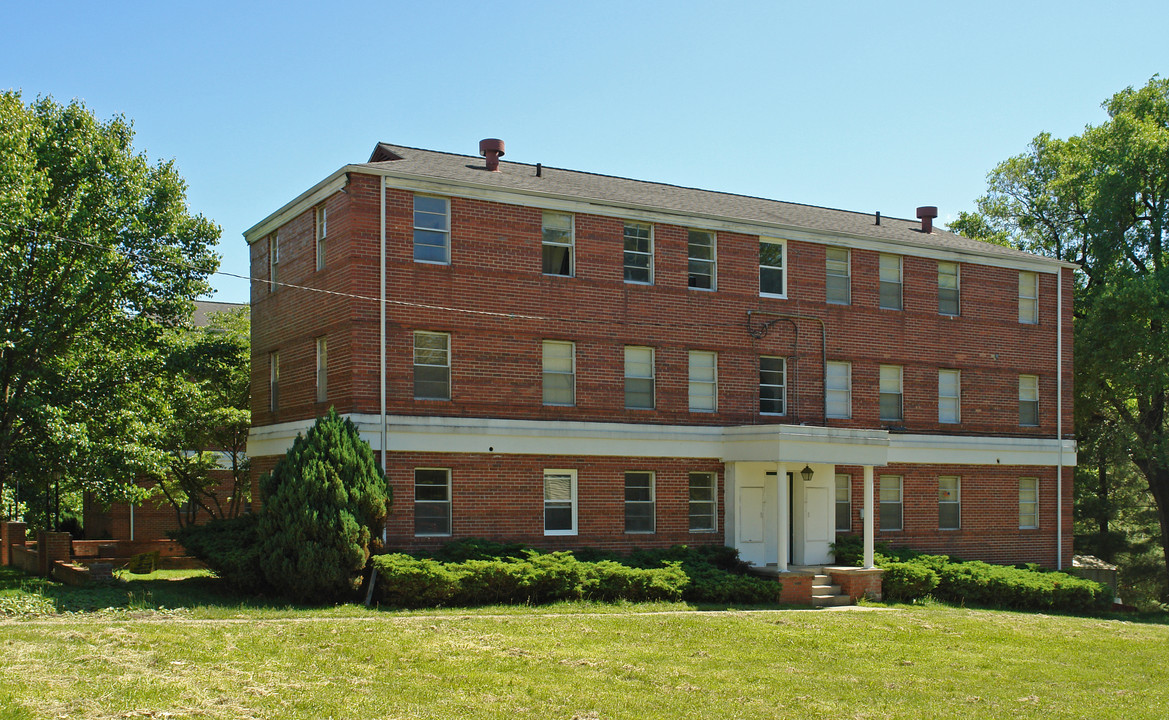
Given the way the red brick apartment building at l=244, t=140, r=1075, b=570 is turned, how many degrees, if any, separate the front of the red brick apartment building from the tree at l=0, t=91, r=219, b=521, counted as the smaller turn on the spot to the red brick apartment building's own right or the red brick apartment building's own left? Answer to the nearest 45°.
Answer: approximately 135° to the red brick apartment building's own right

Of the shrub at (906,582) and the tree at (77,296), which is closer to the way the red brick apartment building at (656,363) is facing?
the shrub

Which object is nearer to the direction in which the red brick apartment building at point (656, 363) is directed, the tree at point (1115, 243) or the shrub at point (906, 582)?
the shrub

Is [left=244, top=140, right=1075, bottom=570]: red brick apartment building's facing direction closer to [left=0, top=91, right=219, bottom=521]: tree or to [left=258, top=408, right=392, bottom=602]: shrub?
the shrub

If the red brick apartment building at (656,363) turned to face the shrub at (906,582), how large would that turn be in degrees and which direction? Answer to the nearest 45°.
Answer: approximately 45° to its left

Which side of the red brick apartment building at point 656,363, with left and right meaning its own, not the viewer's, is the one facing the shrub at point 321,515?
right

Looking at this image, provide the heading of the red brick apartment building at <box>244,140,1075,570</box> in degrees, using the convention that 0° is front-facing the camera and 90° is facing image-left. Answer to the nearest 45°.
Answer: approximately 315°

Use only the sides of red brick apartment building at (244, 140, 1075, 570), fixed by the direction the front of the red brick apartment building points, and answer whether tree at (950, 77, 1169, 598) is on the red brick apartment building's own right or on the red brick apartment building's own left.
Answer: on the red brick apartment building's own left
